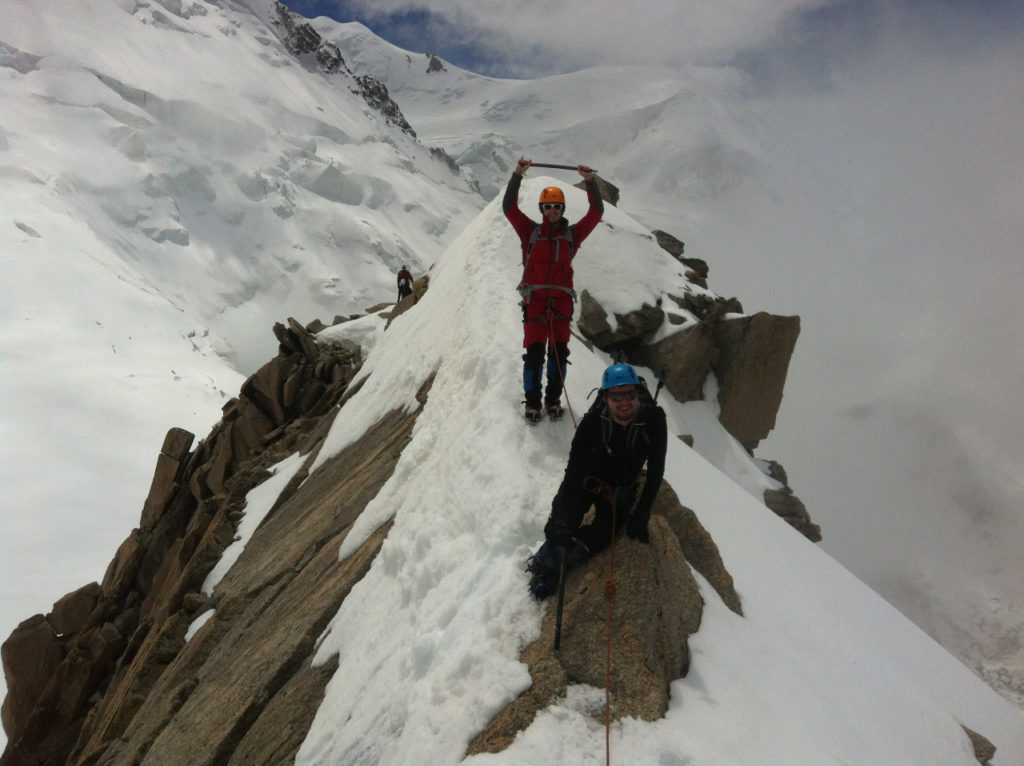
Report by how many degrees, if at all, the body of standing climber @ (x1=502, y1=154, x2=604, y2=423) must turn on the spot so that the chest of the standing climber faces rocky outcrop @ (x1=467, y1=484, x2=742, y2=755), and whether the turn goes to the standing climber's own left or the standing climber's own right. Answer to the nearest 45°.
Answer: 0° — they already face it

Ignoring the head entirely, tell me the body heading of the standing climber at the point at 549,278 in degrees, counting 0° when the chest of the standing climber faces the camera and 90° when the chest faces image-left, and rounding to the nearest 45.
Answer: approximately 0°

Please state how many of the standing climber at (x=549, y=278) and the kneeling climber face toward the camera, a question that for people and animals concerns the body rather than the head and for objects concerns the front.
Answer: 2

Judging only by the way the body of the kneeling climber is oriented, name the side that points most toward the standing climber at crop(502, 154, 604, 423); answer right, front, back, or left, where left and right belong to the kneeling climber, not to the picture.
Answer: back

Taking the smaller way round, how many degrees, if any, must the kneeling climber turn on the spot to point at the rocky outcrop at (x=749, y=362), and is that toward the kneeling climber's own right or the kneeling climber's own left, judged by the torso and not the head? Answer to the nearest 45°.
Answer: approximately 180°
